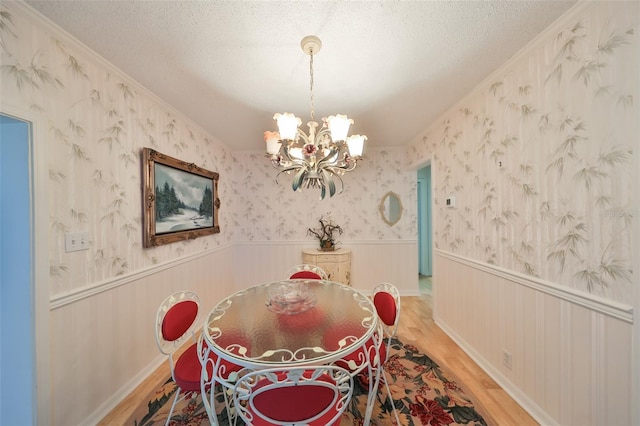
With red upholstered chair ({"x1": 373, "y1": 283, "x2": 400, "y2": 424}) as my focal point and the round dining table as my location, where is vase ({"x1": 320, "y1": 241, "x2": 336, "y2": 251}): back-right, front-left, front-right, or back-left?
front-left

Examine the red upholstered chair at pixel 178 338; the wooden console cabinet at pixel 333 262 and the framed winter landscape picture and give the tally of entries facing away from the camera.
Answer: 0

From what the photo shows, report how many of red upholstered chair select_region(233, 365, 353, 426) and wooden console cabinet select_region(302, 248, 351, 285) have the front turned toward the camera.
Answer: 1

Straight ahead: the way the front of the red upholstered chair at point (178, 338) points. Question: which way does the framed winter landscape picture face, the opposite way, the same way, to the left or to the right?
the same way

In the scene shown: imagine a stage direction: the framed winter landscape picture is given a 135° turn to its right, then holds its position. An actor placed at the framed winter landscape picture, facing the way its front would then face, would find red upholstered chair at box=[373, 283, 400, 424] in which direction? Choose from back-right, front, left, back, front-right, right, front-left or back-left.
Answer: back-left

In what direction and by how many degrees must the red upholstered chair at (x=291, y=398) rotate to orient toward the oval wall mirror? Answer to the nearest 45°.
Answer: approximately 45° to its right

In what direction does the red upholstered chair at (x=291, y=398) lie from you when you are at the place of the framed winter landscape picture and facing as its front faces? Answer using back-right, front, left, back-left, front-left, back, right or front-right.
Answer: front-right

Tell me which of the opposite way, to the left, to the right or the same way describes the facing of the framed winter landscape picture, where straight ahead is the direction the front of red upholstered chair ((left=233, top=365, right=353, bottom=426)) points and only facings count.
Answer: to the right

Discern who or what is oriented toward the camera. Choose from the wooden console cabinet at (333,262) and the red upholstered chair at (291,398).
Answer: the wooden console cabinet

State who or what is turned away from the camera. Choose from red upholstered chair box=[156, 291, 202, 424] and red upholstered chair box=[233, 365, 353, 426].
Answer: red upholstered chair box=[233, 365, 353, 426]

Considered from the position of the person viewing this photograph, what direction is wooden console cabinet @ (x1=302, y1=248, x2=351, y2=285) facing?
facing the viewer

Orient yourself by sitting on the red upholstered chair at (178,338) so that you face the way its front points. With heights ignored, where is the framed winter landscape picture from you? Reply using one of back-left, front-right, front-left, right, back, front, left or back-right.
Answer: back-left

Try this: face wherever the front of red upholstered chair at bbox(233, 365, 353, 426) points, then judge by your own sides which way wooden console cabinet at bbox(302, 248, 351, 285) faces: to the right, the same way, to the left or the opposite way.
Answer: the opposite way

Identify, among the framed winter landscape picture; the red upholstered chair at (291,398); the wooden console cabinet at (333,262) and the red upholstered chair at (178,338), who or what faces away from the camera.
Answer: the red upholstered chair at (291,398)

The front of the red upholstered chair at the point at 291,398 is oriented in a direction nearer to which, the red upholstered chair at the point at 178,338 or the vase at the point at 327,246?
the vase

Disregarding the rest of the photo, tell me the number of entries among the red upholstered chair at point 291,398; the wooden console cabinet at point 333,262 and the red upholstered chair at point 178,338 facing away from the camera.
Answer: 1

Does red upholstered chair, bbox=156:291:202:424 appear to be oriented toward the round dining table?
yes

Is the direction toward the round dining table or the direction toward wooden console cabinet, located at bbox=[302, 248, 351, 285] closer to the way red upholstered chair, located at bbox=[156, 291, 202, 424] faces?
the round dining table

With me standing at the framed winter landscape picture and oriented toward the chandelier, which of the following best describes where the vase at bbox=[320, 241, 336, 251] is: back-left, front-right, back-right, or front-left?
front-left

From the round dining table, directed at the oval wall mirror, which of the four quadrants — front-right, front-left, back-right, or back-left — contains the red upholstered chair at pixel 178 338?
back-left

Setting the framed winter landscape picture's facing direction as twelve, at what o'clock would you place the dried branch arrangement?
The dried branch arrangement is roughly at 10 o'clock from the framed winter landscape picture.

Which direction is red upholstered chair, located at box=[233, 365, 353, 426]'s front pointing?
away from the camera

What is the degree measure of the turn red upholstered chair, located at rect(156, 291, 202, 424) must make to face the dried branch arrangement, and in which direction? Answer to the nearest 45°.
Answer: approximately 90° to its left

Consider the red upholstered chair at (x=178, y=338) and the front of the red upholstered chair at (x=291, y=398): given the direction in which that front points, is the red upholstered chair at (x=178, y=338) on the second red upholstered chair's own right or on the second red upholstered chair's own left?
on the second red upholstered chair's own left
